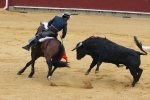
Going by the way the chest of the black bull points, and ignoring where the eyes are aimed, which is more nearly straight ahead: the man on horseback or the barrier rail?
the man on horseback

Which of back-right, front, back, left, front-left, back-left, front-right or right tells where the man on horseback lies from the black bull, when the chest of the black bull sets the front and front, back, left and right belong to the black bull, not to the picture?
front

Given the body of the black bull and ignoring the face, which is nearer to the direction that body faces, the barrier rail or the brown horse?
the brown horse

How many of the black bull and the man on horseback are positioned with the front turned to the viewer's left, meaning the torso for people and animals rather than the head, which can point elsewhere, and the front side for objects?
1

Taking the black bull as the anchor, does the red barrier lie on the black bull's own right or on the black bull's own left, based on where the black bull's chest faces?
on the black bull's own right

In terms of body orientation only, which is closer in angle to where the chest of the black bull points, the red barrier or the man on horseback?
the man on horseback

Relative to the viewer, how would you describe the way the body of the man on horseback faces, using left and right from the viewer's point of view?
facing away from the viewer and to the right of the viewer

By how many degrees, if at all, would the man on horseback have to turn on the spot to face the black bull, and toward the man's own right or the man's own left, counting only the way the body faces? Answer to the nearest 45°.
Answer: approximately 45° to the man's own right

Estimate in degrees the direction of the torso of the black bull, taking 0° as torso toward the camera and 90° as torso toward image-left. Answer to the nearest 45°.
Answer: approximately 90°

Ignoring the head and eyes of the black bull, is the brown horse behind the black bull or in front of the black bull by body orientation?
in front

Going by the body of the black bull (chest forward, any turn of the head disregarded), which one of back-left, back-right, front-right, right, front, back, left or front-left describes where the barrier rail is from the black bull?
right
